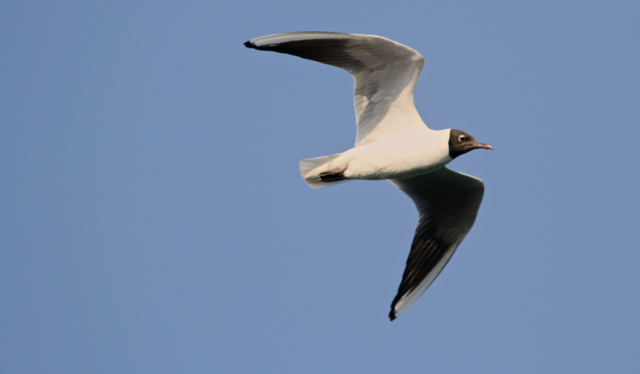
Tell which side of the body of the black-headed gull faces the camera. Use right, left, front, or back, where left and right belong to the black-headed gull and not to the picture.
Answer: right
